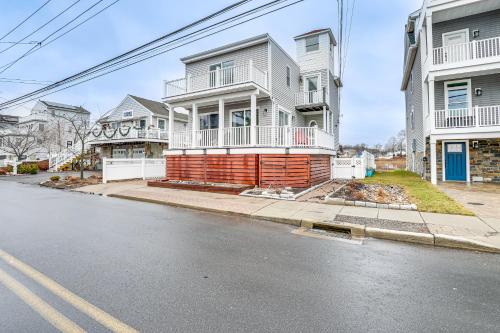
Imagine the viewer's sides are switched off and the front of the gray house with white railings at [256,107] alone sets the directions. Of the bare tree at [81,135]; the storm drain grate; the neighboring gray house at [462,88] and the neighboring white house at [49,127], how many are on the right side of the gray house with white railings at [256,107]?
2

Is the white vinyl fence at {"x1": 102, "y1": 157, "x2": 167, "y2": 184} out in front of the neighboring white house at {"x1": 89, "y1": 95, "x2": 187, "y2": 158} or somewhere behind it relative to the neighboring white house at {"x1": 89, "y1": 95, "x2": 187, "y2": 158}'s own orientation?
in front

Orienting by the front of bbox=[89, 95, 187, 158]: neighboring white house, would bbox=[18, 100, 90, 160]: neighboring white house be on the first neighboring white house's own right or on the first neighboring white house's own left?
on the first neighboring white house's own right

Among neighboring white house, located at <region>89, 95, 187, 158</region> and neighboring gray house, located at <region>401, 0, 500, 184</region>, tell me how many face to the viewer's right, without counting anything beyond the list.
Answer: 0

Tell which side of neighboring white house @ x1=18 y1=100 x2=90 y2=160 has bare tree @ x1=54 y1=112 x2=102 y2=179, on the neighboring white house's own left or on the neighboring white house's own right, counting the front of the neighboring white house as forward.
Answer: on the neighboring white house's own left

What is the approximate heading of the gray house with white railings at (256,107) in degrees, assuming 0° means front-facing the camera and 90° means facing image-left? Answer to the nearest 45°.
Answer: approximately 45°

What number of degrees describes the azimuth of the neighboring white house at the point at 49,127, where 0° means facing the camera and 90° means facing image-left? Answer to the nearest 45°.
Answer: approximately 45°

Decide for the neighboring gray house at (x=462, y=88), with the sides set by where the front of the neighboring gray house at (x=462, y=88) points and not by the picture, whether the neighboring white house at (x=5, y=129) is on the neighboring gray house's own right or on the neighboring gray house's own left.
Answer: on the neighboring gray house's own right

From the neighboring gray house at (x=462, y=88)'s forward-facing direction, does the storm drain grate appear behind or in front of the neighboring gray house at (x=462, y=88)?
in front

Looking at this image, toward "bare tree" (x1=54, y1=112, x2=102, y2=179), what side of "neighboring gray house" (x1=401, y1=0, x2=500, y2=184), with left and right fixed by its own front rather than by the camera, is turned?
right

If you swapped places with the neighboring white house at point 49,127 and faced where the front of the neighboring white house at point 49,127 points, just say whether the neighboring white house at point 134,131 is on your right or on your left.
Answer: on your left
